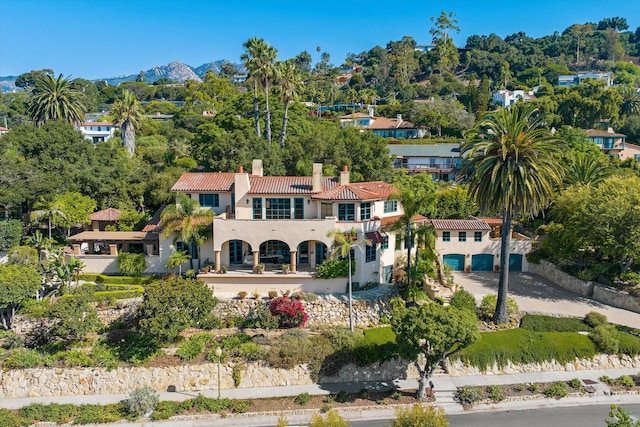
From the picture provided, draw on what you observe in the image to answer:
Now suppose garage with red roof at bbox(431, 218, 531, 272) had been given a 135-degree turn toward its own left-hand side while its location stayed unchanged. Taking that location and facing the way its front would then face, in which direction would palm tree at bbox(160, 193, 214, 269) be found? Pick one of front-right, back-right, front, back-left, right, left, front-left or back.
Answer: back

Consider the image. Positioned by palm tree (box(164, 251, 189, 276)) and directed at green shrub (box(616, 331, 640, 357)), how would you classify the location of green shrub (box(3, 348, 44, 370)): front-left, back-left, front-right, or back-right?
back-right

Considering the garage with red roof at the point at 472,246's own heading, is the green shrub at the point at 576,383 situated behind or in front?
in front

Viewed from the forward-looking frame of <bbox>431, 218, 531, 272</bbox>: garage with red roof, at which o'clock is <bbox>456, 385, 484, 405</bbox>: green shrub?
The green shrub is roughly at 12 o'clock from the garage with red roof.

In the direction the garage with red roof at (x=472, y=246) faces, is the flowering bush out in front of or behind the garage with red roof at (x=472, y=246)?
in front

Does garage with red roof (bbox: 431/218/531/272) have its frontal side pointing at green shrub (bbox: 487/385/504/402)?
yes

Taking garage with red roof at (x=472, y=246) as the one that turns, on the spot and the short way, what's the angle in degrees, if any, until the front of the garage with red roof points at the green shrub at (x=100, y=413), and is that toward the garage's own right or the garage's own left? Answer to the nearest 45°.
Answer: approximately 45° to the garage's own right

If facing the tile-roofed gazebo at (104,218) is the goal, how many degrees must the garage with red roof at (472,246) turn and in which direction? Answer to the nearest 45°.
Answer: approximately 90° to its right

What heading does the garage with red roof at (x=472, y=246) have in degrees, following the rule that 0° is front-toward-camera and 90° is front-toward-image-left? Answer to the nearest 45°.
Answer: approximately 0°

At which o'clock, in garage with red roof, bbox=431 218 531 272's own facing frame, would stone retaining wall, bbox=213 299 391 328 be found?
The stone retaining wall is roughly at 1 o'clock from the garage with red roof.

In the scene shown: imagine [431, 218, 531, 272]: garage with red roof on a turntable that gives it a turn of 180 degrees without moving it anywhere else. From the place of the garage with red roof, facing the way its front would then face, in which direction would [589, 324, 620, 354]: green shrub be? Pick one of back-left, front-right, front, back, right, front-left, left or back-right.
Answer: back-right

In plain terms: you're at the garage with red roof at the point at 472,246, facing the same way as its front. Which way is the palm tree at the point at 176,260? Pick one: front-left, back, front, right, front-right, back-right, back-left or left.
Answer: front-right

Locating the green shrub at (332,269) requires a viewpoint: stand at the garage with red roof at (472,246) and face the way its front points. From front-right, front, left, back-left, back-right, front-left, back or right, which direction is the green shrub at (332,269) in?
front-right

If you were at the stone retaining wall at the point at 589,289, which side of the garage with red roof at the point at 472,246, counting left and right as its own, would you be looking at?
left

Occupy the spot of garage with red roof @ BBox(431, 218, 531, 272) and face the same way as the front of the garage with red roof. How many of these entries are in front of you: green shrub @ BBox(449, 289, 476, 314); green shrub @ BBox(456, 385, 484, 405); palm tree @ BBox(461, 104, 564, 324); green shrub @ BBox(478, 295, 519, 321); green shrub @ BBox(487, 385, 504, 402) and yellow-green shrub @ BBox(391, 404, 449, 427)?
6

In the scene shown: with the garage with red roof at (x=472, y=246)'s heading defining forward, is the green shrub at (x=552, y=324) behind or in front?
in front

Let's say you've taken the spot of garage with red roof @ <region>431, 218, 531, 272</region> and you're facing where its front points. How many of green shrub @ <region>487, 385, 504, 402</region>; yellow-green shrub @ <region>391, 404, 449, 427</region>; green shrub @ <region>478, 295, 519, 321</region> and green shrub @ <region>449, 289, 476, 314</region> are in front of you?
4

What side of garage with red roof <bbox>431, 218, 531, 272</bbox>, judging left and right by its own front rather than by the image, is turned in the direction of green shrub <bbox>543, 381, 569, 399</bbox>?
front

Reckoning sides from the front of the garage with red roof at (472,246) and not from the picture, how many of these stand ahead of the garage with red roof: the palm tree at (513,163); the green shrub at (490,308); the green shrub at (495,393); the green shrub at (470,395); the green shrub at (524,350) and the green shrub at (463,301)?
6
